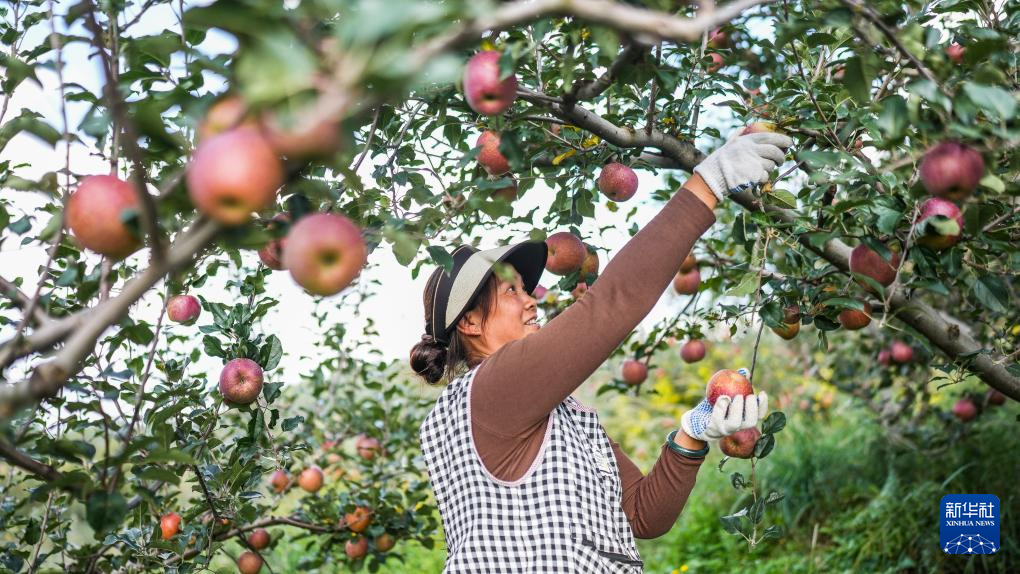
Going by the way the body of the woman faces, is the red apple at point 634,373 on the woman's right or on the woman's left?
on the woman's left

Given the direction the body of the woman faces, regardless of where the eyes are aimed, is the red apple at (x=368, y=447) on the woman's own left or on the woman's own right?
on the woman's own left

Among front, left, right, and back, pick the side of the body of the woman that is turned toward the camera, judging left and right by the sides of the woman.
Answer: right

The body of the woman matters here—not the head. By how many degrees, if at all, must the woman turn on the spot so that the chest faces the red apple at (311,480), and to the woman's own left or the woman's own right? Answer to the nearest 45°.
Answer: approximately 135° to the woman's own left
